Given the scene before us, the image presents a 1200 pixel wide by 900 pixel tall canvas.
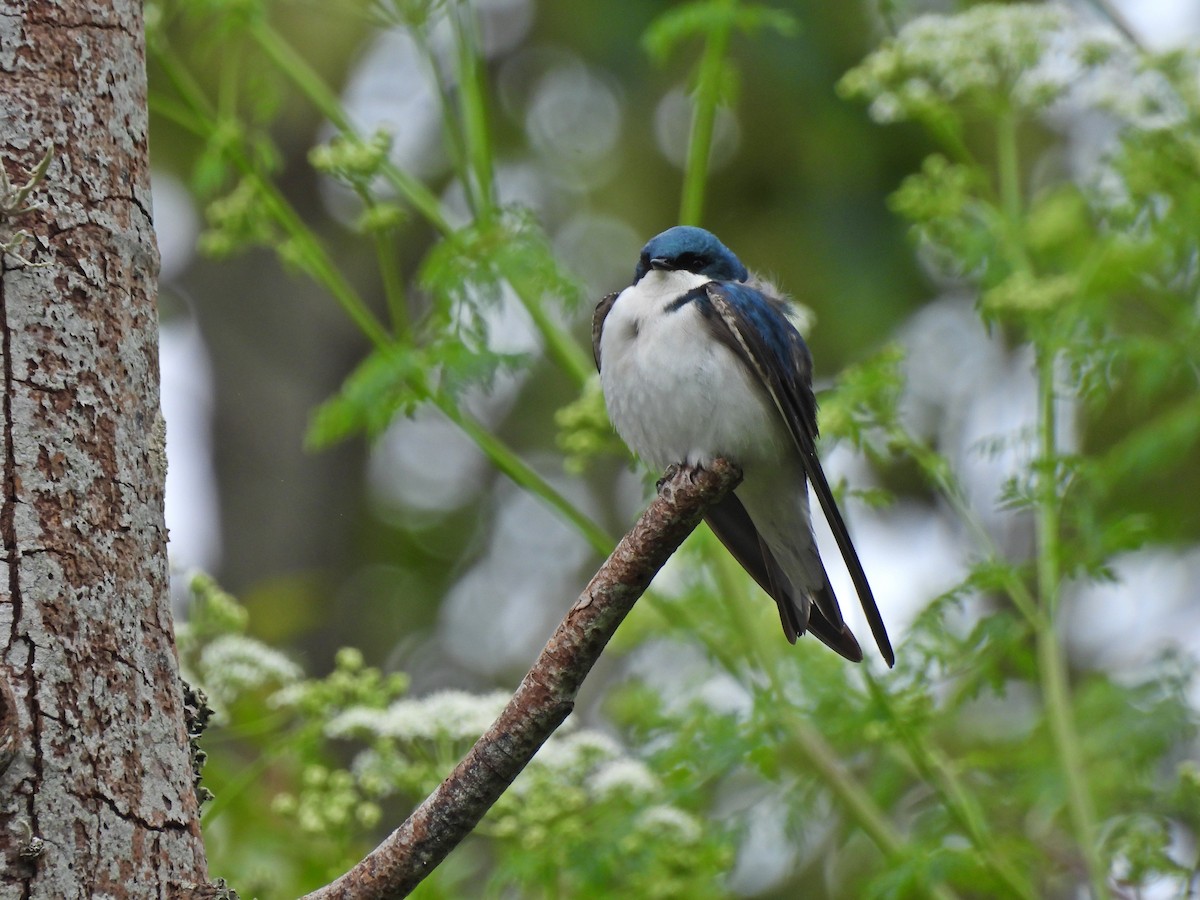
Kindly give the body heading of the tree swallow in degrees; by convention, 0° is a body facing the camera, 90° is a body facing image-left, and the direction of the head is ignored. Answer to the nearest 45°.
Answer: approximately 45°

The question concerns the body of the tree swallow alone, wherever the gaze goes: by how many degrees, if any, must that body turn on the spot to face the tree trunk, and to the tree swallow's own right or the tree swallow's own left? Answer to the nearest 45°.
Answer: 0° — it already faces it
